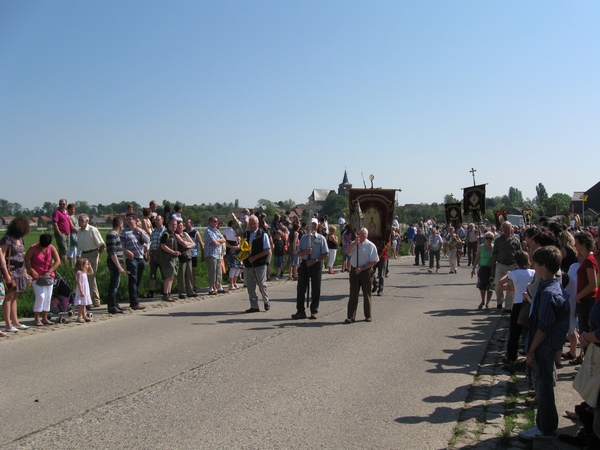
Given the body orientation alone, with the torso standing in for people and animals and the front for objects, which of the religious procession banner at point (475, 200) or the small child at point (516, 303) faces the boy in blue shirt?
the religious procession banner

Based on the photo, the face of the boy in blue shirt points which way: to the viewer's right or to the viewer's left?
to the viewer's left

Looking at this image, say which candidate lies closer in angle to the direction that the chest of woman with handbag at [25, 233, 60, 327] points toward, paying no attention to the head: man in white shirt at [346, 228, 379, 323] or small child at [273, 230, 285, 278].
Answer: the man in white shirt

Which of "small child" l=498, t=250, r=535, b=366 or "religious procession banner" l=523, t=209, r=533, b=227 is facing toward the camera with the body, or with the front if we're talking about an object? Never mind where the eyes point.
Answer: the religious procession banner

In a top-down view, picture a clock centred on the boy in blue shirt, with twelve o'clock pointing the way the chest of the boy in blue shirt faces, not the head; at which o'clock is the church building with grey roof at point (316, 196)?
The church building with grey roof is roughly at 2 o'clock from the boy in blue shirt.

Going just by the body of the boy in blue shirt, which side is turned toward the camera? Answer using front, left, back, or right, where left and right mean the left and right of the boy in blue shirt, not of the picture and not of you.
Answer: left

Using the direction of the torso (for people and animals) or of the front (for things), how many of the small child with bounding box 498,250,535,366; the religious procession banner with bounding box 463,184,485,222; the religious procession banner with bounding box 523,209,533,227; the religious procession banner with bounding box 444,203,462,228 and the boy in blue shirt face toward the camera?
3

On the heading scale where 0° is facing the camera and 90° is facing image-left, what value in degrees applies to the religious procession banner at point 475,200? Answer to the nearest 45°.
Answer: approximately 0°

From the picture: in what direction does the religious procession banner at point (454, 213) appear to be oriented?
toward the camera

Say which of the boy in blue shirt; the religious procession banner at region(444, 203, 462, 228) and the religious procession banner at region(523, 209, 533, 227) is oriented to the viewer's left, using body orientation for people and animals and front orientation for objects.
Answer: the boy in blue shirt

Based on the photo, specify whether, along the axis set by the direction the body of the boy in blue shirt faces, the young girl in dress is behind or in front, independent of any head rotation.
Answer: in front

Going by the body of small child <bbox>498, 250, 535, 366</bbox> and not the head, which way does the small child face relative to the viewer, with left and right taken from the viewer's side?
facing away from the viewer and to the left of the viewer

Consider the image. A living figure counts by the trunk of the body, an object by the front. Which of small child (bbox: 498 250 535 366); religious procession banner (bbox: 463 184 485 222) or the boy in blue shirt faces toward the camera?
the religious procession banner

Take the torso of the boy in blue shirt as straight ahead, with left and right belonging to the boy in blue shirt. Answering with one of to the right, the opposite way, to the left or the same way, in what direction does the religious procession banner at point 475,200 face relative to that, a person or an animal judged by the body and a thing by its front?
to the left

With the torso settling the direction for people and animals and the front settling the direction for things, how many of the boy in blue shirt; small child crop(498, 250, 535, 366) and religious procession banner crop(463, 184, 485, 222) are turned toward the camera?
1
